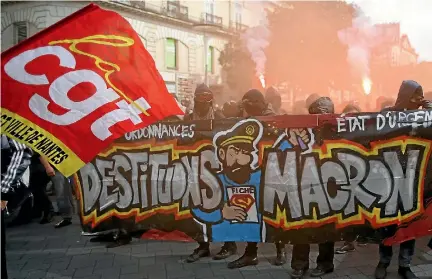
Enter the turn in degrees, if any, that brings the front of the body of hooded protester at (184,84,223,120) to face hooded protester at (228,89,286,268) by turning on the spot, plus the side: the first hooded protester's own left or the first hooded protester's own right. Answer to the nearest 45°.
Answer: approximately 45° to the first hooded protester's own left

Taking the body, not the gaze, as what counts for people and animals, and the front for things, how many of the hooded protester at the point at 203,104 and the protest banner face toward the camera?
2

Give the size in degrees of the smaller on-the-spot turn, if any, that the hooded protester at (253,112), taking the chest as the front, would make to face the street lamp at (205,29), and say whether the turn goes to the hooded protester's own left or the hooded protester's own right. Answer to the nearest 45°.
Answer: approximately 135° to the hooded protester's own right

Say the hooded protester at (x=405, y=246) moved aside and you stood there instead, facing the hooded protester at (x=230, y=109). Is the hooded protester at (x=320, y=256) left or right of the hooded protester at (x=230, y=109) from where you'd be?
left

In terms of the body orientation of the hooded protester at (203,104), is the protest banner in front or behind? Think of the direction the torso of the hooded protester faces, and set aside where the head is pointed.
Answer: in front

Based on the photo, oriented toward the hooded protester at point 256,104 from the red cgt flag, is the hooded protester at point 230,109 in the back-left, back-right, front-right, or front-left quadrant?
front-left

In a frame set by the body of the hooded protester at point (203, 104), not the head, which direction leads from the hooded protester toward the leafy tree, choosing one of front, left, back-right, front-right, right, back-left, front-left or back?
back

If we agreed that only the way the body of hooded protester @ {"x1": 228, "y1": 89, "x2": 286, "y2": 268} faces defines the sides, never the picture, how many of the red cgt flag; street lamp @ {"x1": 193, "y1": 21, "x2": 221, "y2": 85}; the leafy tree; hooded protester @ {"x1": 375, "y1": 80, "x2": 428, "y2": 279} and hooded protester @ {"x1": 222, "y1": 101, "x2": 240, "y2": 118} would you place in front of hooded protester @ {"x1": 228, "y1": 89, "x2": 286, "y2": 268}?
1

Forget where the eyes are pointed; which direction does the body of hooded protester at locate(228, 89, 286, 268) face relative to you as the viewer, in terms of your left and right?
facing the viewer and to the left of the viewer

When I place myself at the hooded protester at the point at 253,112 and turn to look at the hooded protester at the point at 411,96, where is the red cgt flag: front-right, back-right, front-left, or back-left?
back-right

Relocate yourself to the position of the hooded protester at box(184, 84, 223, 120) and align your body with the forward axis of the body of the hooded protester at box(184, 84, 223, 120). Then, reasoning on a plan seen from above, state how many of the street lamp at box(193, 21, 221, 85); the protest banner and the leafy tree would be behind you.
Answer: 2

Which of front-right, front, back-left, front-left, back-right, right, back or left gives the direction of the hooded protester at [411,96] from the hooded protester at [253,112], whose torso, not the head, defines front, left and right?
back-left

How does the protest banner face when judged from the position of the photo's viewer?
facing the viewer

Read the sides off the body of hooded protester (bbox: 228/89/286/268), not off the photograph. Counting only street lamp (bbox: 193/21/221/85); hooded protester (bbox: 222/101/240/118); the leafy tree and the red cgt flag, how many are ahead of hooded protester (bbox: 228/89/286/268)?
1

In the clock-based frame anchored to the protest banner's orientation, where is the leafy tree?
The leafy tree is roughly at 6 o'clock from the protest banner.
